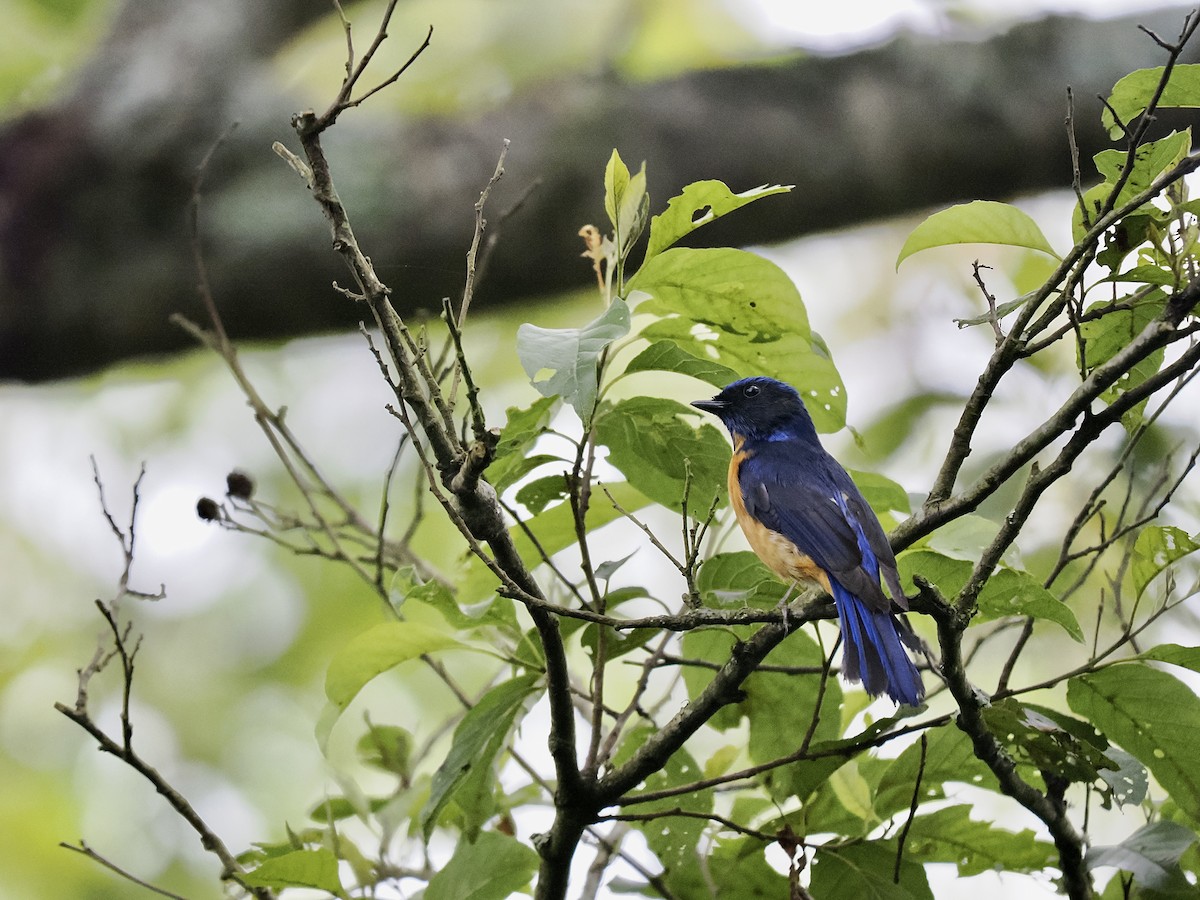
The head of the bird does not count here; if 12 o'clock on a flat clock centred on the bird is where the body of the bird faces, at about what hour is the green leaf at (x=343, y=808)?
The green leaf is roughly at 12 o'clock from the bird.

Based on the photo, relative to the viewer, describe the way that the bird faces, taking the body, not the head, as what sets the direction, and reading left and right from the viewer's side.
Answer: facing to the left of the viewer
